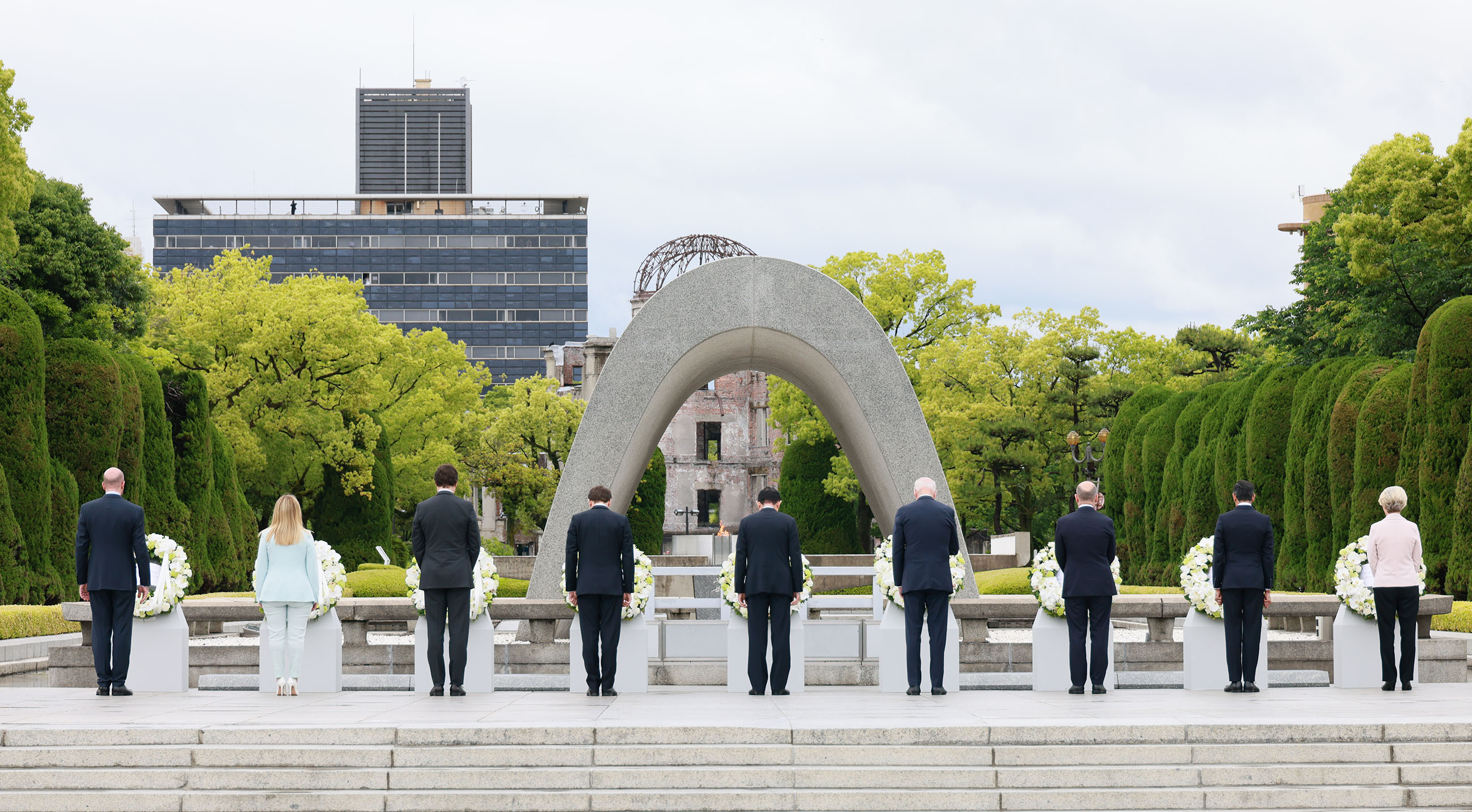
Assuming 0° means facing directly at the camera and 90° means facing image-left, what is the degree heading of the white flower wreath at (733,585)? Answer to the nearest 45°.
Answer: approximately 0°

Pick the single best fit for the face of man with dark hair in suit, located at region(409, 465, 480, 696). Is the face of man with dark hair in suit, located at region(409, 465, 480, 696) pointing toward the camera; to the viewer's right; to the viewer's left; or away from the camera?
away from the camera

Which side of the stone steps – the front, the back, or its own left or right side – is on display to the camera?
front

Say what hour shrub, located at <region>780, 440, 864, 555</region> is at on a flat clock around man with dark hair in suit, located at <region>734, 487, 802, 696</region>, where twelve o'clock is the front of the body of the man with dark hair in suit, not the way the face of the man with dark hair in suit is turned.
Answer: The shrub is roughly at 12 o'clock from the man with dark hair in suit.

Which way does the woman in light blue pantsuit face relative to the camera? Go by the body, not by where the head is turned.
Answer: away from the camera

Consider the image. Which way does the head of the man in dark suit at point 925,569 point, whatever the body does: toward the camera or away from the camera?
away from the camera

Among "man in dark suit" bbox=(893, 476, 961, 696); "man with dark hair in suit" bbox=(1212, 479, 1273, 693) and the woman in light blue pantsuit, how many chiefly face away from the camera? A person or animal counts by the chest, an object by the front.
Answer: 3

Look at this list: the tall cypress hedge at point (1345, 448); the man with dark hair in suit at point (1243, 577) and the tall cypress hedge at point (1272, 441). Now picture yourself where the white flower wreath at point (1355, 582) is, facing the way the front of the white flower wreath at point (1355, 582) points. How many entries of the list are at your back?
2

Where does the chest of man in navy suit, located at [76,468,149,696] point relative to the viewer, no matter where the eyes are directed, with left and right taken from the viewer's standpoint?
facing away from the viewer

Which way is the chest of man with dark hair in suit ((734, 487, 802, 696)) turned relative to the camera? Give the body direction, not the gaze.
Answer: away from the camera

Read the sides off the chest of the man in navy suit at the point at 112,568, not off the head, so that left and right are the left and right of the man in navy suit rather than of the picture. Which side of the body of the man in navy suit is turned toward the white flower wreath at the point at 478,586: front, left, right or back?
right

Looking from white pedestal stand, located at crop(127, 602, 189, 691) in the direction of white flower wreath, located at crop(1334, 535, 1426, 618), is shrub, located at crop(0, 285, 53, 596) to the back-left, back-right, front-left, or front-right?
back-left
